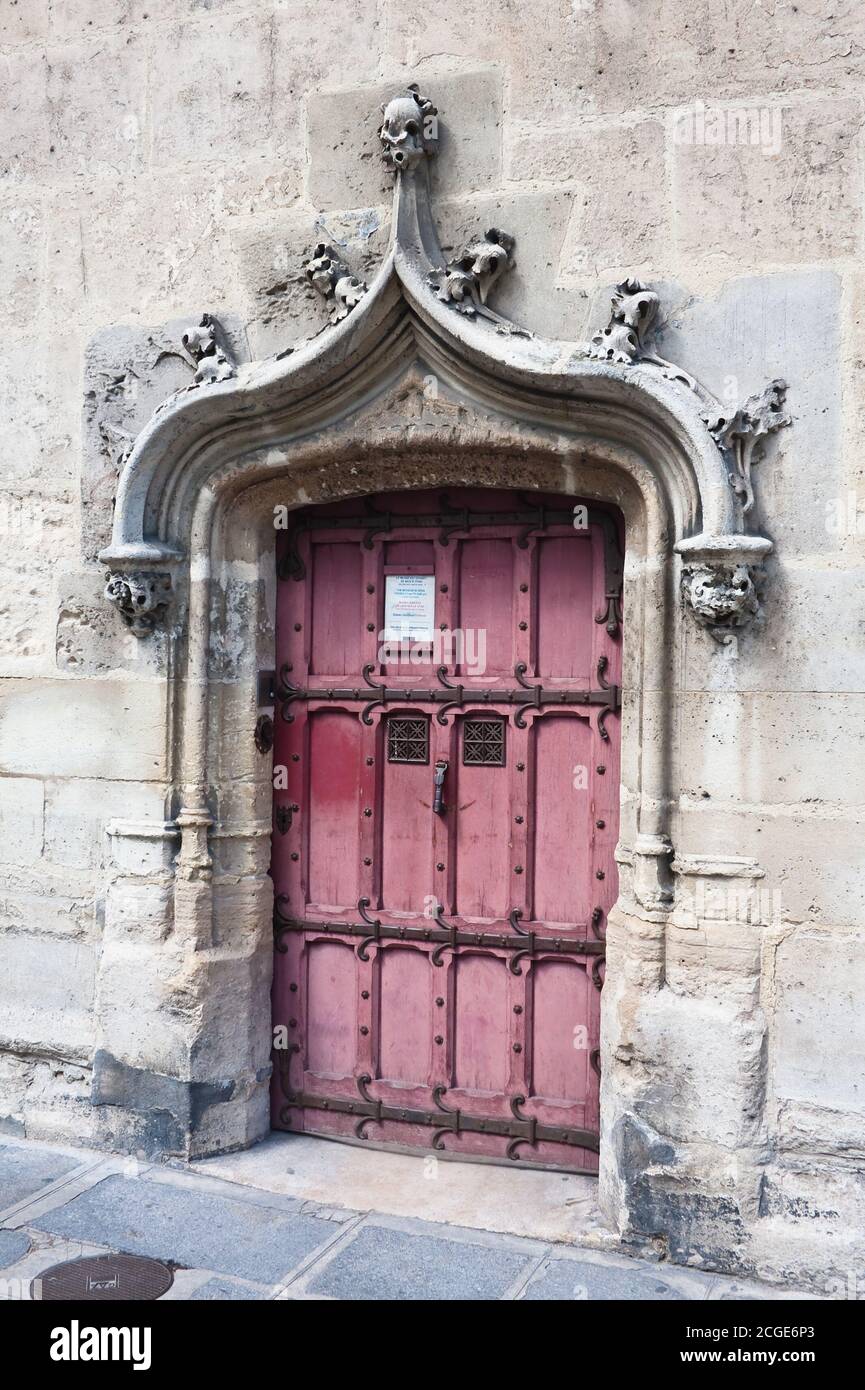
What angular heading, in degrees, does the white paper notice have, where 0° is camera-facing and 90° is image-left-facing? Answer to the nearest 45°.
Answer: approximately 0°
